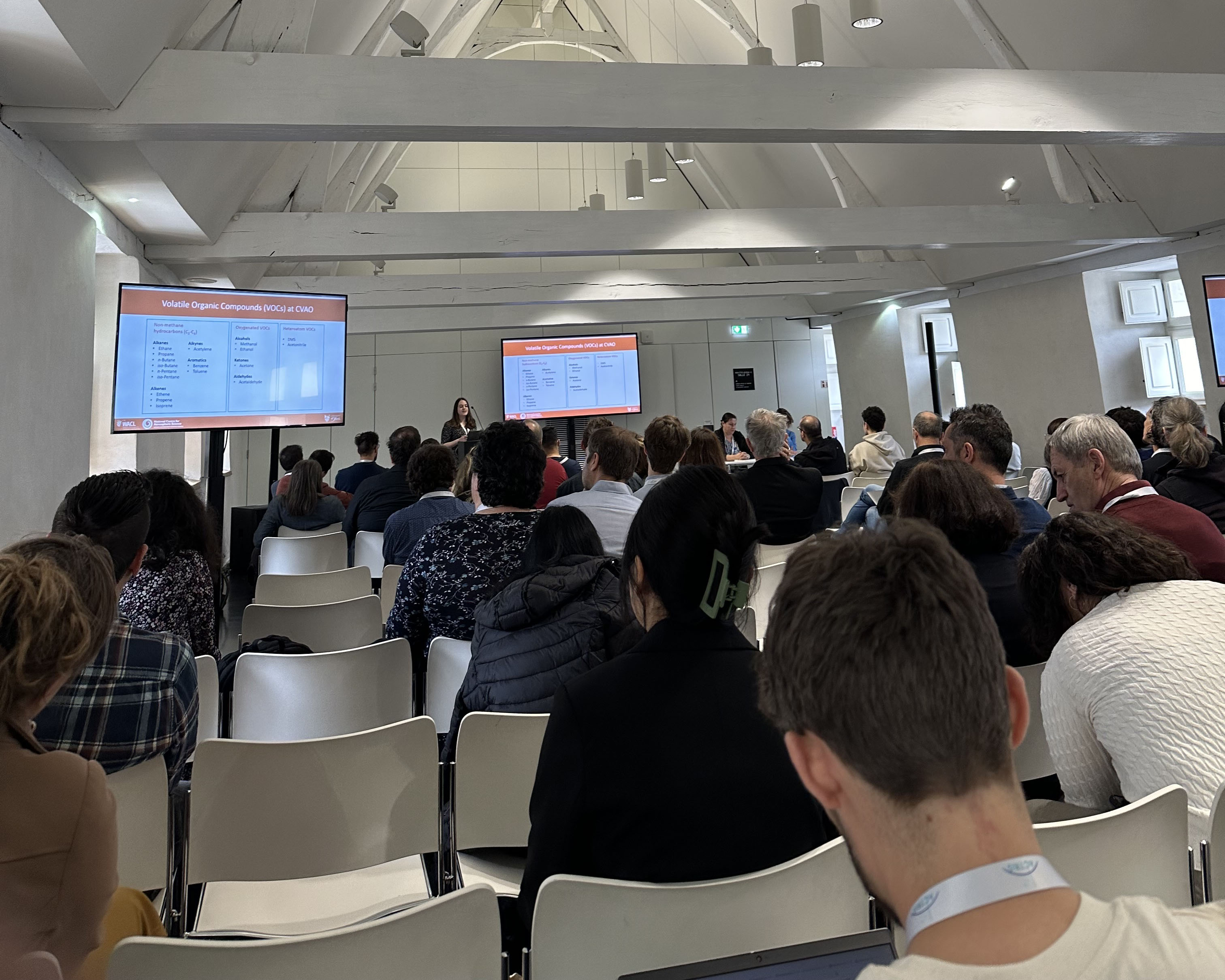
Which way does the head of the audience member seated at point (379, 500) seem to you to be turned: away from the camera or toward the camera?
away from the camera

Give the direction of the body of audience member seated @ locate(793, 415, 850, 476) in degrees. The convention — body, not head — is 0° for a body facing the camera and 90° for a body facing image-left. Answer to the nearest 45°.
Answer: approximately 135°

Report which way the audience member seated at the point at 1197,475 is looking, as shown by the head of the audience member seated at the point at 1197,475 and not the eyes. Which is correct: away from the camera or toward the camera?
away from the camera

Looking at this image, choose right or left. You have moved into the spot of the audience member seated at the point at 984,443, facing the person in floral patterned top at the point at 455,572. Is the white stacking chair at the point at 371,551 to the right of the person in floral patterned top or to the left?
right

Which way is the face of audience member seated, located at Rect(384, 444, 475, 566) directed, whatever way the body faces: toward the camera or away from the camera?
away from the camera

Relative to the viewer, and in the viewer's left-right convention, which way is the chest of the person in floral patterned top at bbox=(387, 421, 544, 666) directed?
facing away from the viewer

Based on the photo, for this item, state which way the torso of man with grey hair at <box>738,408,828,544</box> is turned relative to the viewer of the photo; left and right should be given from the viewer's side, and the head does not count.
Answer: facing away from the viewer

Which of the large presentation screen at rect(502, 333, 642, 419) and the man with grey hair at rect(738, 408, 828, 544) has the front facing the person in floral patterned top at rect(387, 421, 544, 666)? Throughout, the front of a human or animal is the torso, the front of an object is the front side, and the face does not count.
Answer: the large presentation screen

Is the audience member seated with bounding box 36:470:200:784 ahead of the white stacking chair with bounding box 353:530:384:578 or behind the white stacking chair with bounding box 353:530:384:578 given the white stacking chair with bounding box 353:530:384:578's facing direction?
behind

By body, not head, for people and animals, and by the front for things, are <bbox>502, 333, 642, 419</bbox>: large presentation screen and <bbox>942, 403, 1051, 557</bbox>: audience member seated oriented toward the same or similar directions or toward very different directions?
very different directions

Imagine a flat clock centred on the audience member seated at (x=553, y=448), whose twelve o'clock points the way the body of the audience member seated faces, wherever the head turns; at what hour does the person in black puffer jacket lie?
The person in black puffer jacket is roughly at 6 o'clock from the audience member seated.

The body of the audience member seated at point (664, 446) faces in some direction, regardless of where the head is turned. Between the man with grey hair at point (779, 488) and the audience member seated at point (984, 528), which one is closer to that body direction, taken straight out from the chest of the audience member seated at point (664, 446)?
the man with grey hair

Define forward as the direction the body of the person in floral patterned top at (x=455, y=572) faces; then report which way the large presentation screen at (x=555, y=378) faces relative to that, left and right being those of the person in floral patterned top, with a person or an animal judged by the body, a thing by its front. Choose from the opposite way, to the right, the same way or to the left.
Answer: the opposite way

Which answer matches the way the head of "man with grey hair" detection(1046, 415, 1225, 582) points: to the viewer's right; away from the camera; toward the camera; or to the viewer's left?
to the viewer's left

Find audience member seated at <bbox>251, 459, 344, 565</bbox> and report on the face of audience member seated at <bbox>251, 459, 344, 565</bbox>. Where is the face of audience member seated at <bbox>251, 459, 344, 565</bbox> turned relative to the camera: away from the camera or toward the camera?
away from the camera
